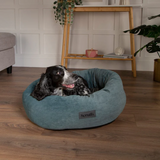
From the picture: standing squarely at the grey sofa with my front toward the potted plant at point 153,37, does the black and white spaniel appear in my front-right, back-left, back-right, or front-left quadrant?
front-right

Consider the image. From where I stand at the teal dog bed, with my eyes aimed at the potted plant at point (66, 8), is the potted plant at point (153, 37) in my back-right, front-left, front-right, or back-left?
front-right
